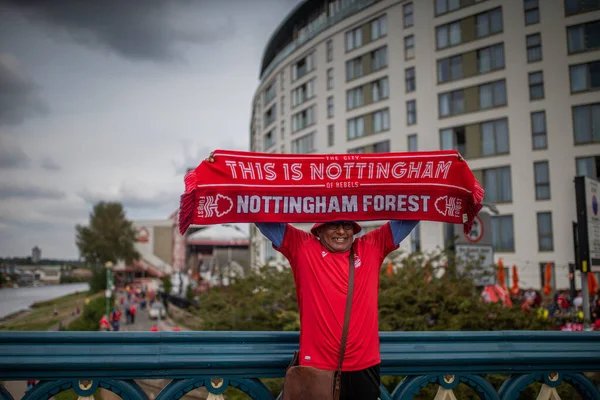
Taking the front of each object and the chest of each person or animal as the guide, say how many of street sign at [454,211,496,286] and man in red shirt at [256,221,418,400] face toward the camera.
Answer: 2

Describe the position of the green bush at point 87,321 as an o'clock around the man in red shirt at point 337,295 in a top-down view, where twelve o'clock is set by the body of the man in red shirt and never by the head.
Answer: The green bush is roughly at 5 o'clock from the man in red shirt.

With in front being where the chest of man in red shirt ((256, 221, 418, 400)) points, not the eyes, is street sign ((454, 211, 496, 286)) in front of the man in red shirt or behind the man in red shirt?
behind

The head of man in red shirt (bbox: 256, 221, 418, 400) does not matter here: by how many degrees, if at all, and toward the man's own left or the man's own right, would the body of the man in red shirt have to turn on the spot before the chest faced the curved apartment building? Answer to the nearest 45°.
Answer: approximately 180°

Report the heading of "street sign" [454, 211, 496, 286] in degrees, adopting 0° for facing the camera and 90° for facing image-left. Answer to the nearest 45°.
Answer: approximately 0°

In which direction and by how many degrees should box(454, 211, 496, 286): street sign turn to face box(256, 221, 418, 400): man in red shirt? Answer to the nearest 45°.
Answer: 0° — it already faces them
